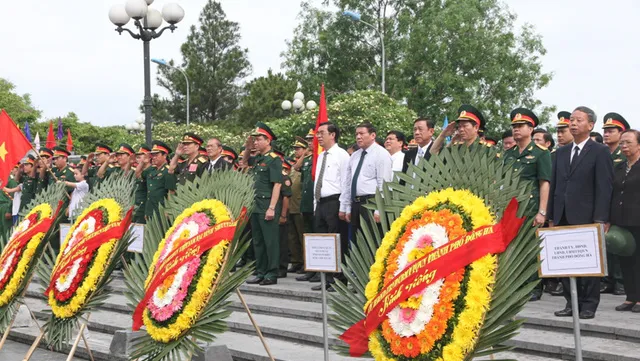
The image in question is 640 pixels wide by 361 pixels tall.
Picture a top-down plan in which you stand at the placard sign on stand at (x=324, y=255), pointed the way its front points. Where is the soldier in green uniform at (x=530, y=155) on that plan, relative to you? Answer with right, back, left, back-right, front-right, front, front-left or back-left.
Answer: back-left

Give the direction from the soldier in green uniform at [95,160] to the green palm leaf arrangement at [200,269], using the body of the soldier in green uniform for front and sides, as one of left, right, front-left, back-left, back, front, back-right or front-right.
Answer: front-left

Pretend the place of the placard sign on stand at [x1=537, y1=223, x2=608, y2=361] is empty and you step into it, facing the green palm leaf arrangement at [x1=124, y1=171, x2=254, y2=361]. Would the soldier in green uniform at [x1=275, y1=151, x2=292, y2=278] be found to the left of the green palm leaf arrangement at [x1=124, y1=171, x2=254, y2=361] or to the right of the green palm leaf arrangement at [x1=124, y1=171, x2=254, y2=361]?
right

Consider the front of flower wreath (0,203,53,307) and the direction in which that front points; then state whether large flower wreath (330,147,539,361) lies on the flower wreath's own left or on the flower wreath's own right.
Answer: on the flower wreath's own left

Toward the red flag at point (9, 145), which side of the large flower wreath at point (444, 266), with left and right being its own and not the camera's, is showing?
right

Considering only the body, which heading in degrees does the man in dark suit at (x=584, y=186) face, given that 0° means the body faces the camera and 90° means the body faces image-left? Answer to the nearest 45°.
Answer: approximately 45°

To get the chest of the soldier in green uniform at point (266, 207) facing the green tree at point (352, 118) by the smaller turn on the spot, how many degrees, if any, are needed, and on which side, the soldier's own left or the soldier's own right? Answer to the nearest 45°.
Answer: approximately 135° to the soldier's own right

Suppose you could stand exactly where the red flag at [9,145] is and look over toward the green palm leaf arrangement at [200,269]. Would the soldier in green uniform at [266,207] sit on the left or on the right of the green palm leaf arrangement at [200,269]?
left

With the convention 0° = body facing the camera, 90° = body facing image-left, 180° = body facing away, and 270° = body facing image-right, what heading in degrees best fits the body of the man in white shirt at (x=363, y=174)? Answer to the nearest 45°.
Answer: approximately 45°

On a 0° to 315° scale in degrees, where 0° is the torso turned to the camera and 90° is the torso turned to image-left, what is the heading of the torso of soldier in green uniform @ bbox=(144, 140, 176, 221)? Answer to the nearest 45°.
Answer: approximately 45°
